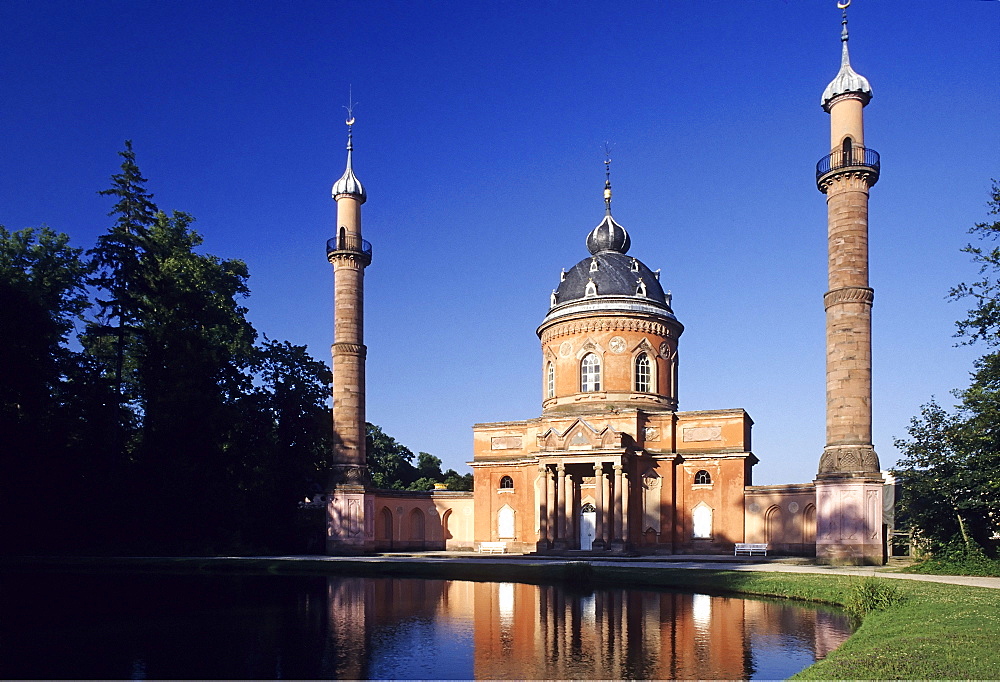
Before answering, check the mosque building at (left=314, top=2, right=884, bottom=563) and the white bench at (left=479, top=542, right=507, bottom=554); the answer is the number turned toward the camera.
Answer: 2

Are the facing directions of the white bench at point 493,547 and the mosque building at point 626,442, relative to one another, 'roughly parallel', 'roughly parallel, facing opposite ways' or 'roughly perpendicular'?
roughly parallel

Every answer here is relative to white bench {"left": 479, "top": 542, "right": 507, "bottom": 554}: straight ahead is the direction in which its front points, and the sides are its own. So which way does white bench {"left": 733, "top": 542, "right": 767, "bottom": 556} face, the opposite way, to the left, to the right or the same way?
the same way

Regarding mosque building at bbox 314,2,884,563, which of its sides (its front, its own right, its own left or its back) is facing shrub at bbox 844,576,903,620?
front

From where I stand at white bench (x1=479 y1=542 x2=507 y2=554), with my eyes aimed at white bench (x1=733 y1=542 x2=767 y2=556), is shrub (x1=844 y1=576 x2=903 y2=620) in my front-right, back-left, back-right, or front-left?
front-right

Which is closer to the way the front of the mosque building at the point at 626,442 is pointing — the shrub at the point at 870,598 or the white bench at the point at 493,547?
the shrub

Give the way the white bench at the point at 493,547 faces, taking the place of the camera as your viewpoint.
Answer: facing the viewer

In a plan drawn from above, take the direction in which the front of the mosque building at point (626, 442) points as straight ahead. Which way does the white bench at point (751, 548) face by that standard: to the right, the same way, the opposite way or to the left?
the same way

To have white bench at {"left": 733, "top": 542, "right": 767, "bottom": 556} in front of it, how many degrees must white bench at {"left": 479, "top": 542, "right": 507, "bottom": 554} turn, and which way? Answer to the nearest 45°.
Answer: approximately 45° to its left

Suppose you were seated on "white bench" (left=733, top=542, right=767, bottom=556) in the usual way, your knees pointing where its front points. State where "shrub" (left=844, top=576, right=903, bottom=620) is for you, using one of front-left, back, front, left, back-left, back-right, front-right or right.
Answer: front
